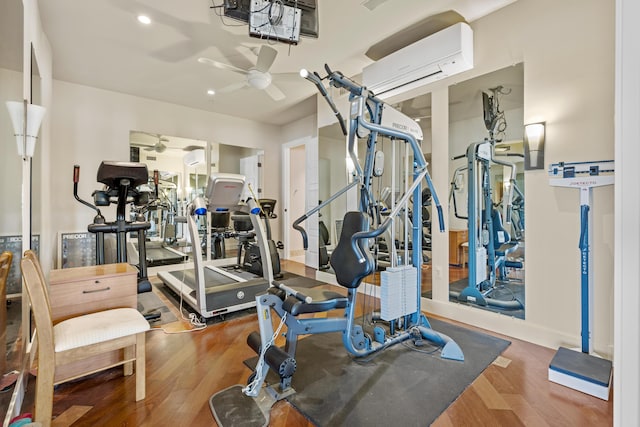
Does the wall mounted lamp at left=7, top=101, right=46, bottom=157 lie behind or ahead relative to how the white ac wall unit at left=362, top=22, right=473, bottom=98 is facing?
ahead

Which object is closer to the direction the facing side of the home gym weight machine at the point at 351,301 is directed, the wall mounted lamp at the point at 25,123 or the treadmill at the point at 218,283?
the wall mounted lamp

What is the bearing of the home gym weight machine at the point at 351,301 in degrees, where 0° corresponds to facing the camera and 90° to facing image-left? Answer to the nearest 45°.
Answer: approximately 45°

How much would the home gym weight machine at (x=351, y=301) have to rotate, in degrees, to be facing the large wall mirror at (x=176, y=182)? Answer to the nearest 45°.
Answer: approximately 90° to its right

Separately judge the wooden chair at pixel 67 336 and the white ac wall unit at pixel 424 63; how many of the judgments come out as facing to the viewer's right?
1

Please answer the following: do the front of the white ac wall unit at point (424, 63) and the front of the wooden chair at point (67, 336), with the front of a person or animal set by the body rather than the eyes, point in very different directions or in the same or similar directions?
very different directions

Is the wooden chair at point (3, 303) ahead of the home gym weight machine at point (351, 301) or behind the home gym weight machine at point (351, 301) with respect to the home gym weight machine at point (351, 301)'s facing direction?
ahead

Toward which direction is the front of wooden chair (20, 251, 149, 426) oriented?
to the viewer's right

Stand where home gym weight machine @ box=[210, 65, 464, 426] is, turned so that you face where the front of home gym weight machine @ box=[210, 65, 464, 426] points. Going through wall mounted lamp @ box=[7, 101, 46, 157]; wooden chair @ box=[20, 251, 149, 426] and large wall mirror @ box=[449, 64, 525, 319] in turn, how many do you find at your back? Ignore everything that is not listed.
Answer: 1

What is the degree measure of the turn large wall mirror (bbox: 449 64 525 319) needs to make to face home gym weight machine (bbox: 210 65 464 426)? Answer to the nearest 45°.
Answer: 0° — it already faces it
